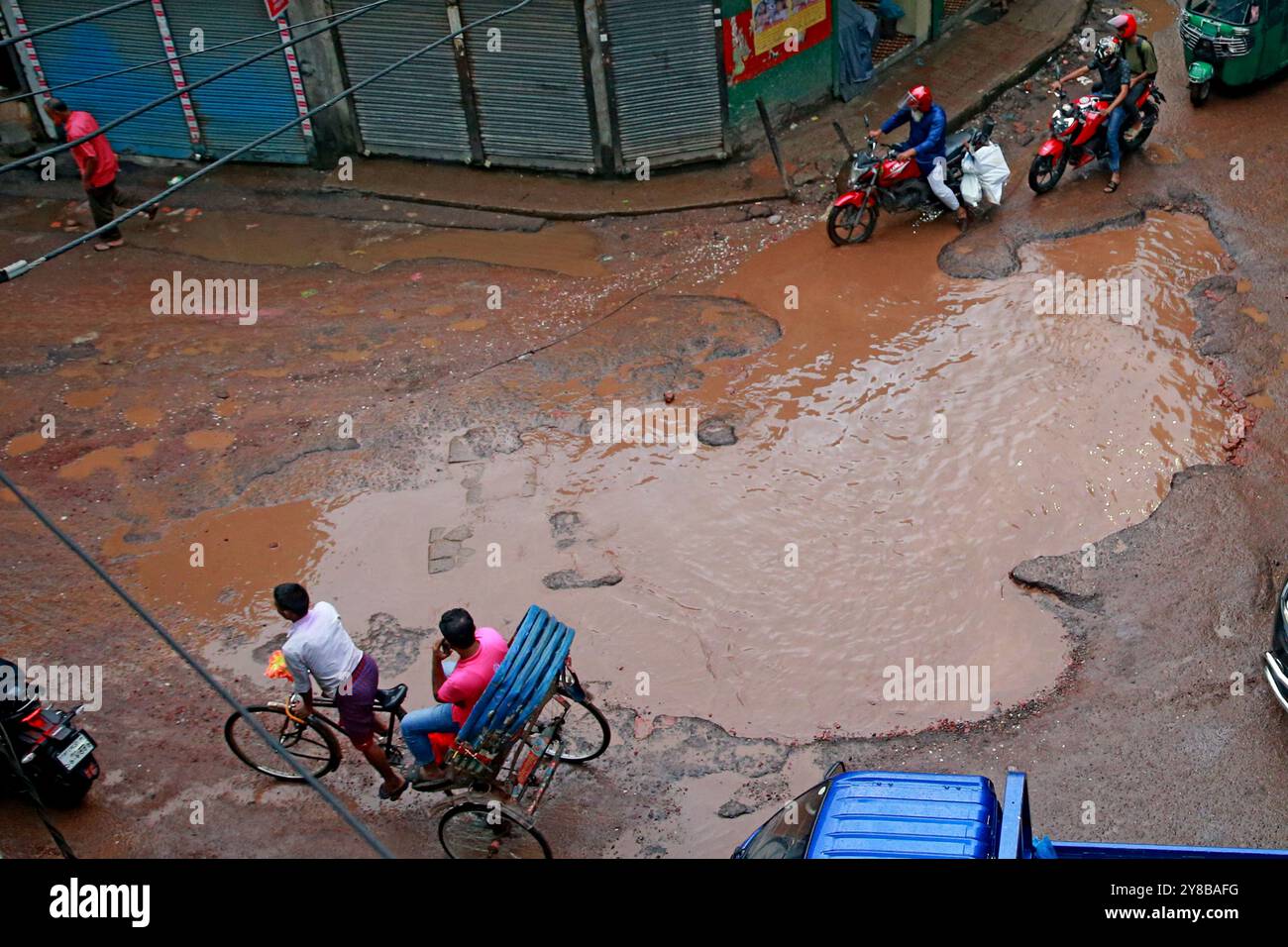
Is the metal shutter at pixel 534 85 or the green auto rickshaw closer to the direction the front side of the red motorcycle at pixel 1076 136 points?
the metal shutter

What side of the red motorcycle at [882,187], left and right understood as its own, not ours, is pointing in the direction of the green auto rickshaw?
back

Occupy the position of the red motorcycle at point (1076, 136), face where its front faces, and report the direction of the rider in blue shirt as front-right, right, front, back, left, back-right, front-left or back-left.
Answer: front

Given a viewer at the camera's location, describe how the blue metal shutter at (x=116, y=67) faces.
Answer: facing the viewer

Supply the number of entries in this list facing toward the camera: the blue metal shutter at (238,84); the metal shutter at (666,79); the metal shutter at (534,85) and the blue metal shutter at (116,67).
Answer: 4

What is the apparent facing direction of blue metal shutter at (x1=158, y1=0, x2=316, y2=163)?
toward the camera

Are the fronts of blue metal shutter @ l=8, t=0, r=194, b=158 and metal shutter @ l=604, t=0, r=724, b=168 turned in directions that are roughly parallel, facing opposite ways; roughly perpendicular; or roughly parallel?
roughly parallel

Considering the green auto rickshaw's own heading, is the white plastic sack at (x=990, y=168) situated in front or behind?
in front

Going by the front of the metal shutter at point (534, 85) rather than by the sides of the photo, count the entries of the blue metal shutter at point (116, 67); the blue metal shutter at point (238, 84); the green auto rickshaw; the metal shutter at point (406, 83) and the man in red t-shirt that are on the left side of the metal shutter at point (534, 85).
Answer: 1

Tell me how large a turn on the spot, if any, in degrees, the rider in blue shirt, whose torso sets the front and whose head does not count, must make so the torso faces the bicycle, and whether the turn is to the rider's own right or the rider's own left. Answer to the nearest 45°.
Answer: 0° — they already face it

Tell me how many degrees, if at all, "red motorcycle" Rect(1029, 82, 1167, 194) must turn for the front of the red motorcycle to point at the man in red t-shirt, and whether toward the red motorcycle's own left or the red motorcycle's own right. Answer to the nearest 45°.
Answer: approximately 45° to the red motorcycle's own right

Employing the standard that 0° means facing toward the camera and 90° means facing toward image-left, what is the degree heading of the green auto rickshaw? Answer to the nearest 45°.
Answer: approximately 45°

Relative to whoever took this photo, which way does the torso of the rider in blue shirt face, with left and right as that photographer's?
facing the viewer and to the left of the viewer

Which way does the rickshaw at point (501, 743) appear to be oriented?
to the viewer's left
